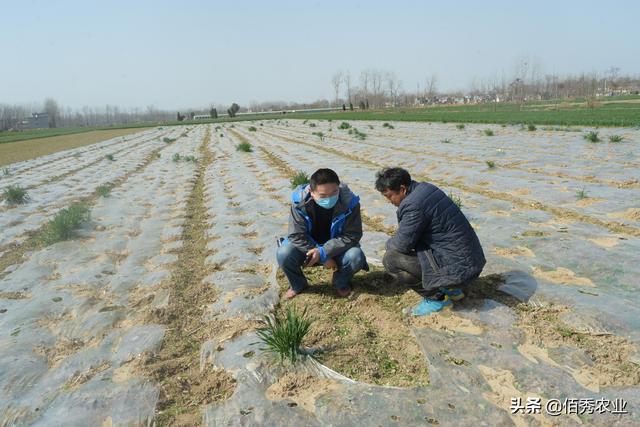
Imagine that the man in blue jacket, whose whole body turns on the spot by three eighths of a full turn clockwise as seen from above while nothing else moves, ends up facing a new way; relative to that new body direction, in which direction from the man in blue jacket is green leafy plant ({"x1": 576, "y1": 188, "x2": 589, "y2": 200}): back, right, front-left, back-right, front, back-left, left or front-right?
right

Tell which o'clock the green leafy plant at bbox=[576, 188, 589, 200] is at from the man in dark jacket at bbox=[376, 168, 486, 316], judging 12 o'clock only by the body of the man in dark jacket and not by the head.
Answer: The green leafy plant is roughly at 4 o'clock from the man in dark jacket.

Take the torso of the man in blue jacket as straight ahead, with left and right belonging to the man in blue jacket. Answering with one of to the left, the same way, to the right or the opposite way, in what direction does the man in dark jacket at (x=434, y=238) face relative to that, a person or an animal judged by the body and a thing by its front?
to the right

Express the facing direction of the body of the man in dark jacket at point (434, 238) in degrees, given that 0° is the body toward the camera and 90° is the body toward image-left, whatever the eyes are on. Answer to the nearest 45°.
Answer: approximately 90°

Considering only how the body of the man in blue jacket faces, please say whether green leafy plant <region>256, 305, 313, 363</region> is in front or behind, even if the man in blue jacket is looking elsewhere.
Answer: in front

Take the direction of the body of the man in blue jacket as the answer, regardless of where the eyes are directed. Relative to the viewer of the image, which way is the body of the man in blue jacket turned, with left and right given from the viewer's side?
facing the viewer

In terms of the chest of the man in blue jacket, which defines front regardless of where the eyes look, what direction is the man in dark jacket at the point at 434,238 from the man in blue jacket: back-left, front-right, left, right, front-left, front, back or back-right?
front-left

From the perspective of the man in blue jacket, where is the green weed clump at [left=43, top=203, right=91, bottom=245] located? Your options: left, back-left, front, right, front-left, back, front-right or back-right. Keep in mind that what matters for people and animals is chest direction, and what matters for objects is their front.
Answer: back-right

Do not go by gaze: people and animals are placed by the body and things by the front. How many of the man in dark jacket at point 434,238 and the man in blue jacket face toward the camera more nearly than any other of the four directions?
1
